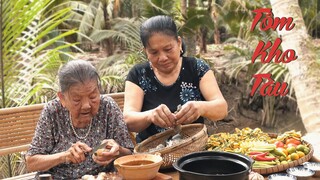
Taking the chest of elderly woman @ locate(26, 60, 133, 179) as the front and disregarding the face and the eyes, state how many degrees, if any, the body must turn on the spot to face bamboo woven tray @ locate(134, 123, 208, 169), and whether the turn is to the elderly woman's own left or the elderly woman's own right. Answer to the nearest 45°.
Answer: approximately 45° to the elderly woman's own left

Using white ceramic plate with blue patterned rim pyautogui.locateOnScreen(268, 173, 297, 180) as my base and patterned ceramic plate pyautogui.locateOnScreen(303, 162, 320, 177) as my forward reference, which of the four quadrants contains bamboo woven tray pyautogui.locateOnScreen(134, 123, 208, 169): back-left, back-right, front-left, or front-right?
back-left

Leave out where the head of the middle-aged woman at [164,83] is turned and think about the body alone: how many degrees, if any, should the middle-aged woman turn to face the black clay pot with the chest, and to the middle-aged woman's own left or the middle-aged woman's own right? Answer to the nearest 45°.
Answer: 0° — they already face it

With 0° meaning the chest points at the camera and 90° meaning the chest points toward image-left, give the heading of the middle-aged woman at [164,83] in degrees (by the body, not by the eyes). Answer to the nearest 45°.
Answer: approximately 0°

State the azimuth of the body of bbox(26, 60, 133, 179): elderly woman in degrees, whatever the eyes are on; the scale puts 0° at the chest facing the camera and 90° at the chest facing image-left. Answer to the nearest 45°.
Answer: approximately 0°

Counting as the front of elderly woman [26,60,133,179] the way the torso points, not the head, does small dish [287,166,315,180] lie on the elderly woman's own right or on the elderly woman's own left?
on the elderly woman's own left

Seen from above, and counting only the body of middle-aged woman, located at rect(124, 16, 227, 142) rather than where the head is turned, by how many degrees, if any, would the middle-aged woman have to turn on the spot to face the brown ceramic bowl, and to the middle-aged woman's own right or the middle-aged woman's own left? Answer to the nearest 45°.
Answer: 0° — they already face it

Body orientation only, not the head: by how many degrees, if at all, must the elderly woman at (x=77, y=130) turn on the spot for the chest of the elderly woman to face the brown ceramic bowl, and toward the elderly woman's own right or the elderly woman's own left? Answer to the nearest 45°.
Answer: approximately 45° to the elderly woman's own left

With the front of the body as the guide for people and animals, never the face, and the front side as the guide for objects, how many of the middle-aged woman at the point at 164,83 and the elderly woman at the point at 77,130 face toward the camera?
2
